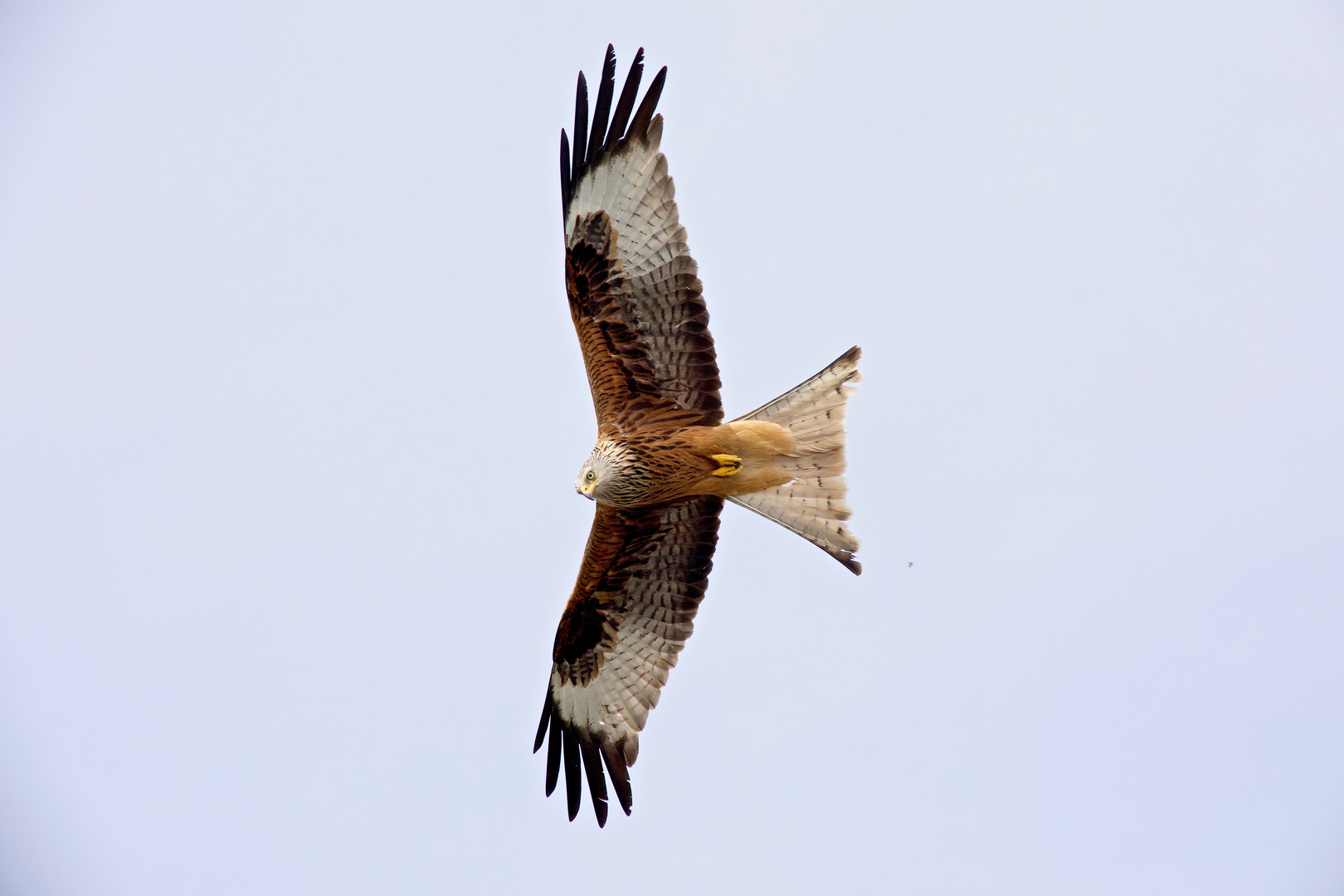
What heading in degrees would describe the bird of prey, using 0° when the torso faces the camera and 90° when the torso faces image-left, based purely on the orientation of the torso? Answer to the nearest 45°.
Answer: approximately 90°
